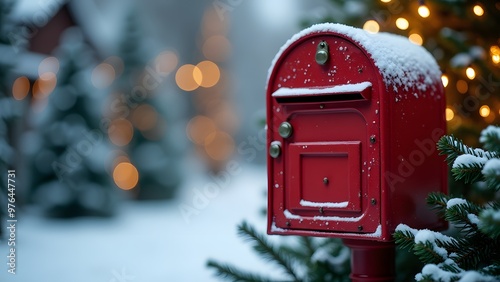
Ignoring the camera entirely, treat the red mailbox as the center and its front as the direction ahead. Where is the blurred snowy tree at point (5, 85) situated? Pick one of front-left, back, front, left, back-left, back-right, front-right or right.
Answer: right

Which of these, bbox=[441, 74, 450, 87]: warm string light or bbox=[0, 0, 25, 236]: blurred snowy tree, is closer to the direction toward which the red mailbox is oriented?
the blurred snowy tree

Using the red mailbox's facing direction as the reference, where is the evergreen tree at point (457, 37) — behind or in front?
behind

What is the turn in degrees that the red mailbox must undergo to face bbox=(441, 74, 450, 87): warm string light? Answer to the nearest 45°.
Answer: approximately 180°

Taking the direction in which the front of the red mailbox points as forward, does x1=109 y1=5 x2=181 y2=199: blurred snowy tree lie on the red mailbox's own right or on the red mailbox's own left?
on the red mailbox's own right

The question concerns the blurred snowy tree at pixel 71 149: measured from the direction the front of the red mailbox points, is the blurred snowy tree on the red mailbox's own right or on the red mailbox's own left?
on the red mailbox's own right

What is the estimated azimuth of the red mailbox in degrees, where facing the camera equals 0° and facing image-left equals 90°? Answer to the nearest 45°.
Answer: approximately 45°
